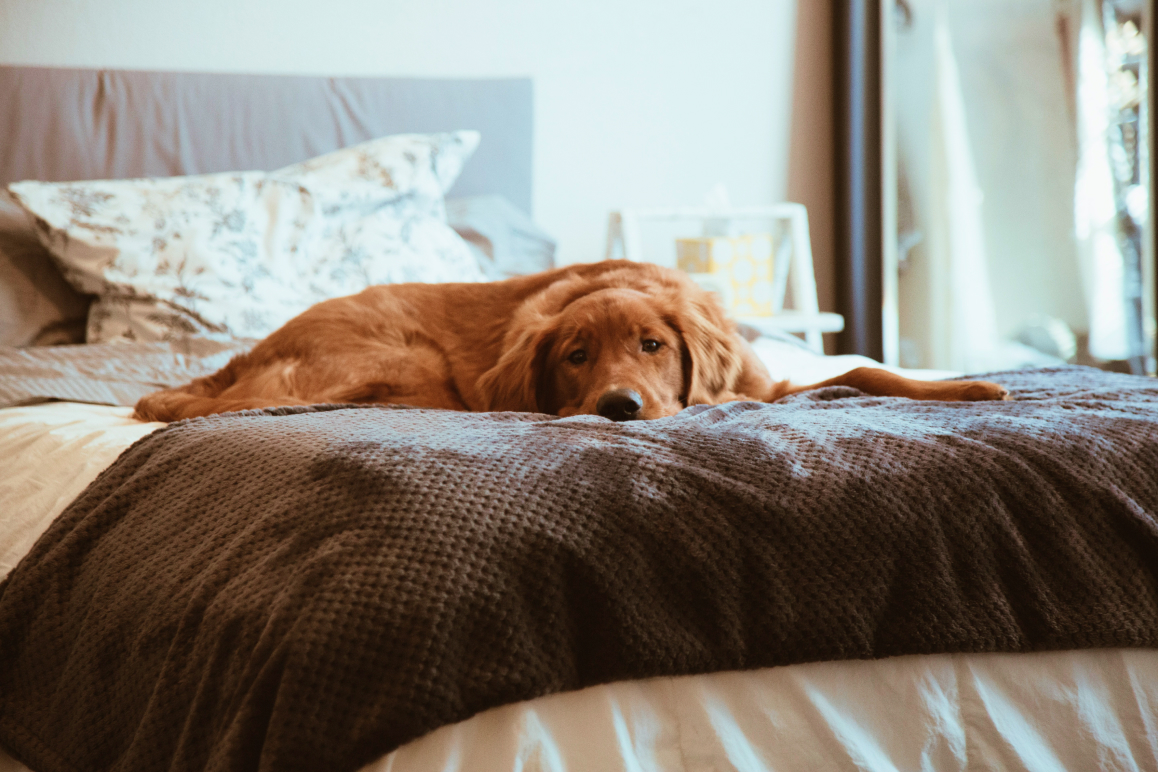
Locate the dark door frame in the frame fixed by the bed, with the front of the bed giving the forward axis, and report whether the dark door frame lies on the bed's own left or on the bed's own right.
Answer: on the bed's own left

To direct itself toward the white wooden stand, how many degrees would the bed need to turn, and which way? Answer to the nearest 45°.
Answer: approximately 135° to its left

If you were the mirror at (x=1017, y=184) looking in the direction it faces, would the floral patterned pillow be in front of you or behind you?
in front

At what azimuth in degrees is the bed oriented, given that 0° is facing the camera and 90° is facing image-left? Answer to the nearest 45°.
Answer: approximately 315°

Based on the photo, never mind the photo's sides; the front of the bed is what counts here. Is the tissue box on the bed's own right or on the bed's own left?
on the bed's own left

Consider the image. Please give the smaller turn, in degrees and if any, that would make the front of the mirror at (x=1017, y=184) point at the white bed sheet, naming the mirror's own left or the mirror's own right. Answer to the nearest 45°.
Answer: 0° — it already faces it

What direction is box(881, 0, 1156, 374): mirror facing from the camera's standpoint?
toward the camera

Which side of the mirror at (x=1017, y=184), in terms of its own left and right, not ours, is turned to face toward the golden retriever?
front

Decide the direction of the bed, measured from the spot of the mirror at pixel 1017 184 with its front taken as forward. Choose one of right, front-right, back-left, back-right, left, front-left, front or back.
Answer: front

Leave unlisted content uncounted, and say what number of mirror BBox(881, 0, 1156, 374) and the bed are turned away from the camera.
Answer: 0
